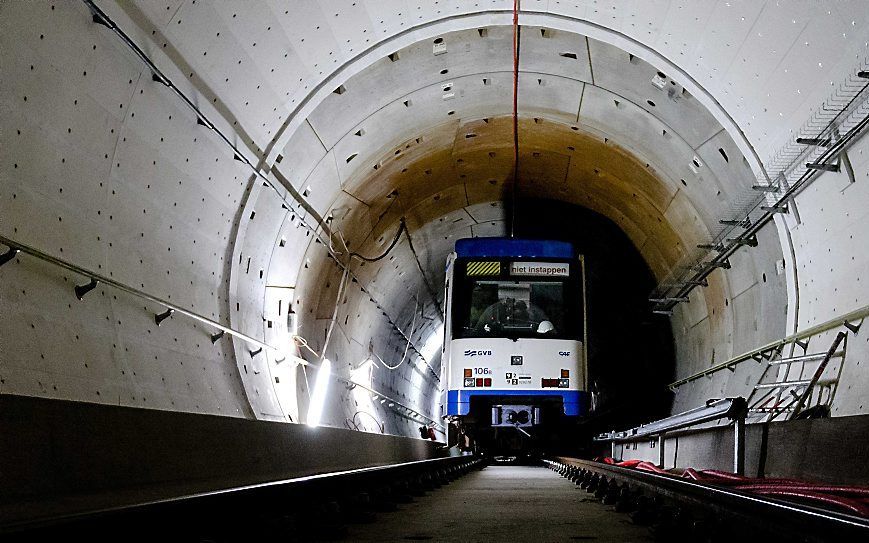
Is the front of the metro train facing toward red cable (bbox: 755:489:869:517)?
yes

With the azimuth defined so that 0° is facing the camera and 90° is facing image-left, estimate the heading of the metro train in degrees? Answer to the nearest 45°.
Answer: approximately 0°

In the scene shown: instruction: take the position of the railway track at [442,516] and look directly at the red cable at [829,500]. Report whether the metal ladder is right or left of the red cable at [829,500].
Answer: left

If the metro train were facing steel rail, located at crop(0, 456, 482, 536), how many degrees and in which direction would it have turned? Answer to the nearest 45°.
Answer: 0° — it already faces it

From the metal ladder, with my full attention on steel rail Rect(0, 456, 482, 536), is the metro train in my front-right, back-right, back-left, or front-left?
back-right

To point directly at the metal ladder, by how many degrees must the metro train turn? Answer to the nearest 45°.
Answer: approximately 45° to its left

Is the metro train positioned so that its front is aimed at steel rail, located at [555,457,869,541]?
yes

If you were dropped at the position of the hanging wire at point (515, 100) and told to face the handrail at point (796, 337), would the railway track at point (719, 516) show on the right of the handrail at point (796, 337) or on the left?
right

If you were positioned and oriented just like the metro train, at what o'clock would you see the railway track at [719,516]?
The railway track is roughly at 12 o'clock from the metro train.

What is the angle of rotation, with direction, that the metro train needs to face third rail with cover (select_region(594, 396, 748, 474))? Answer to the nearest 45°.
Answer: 0° — it already faces it
